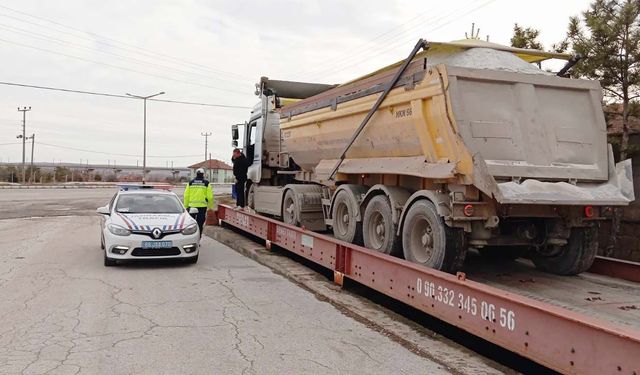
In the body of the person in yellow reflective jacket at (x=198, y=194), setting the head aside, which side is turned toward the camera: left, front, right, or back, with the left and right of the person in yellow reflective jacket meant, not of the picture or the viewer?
back

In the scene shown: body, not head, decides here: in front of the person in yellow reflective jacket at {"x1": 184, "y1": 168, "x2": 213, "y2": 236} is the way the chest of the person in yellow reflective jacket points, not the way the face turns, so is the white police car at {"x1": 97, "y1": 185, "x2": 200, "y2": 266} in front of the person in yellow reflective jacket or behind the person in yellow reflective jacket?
behind

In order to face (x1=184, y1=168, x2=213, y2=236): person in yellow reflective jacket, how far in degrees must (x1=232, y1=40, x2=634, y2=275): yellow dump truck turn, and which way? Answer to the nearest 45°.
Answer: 0° — it already faces them

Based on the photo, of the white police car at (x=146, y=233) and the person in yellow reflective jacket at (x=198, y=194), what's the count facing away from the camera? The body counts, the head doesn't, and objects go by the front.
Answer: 1

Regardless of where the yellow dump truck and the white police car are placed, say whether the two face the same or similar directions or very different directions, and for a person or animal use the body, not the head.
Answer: very different directions

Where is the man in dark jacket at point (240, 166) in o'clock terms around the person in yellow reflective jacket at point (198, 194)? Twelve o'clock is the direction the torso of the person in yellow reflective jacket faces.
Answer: The man in dark jacket is roughly at 1 o'clock from the person in yellow reflective jacket.

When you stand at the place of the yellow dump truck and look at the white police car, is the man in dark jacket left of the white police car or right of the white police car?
right

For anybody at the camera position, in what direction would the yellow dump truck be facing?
facing away from the viewer and to the left of the viewer

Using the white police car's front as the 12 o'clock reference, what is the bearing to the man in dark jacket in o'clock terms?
The man in dark jacket is roughly at 7 o'clock from the white police car.

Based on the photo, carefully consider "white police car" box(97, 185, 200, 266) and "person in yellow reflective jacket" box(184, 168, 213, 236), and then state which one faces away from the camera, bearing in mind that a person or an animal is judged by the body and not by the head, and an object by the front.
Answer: the person in yellow reflective jacket

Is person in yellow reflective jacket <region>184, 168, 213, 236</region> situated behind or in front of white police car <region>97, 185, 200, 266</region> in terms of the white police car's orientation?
behind
